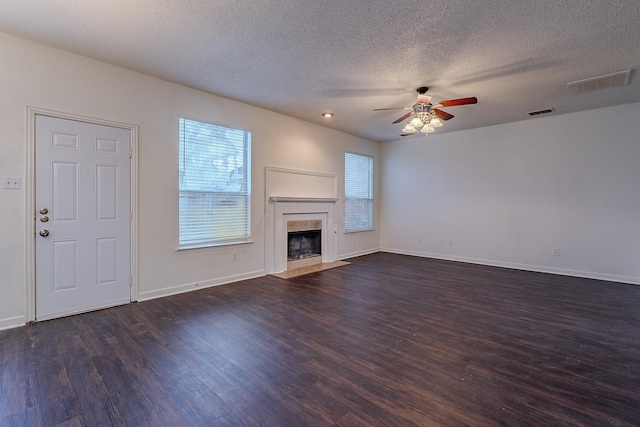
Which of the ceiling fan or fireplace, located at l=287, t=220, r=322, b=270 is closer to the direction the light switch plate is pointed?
the ceiling fan

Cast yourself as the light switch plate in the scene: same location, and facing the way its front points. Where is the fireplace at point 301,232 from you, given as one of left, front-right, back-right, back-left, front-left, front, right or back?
left

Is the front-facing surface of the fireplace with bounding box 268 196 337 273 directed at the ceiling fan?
yes

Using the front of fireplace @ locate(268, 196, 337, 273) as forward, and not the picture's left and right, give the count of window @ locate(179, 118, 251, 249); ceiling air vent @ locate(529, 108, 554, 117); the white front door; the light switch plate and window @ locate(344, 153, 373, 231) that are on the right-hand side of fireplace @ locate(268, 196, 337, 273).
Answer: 3

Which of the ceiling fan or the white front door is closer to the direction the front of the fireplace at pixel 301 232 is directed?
the ceiling fan

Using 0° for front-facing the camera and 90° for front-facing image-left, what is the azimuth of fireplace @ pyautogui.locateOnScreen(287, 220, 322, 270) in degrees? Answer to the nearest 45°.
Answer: approximately 315°

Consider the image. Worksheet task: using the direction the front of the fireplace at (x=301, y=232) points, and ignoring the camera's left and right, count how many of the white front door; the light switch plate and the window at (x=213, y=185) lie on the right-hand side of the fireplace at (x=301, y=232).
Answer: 3

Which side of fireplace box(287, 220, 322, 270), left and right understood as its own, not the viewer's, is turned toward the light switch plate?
right

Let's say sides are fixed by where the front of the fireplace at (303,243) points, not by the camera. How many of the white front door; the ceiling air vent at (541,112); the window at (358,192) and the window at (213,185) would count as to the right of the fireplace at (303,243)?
2

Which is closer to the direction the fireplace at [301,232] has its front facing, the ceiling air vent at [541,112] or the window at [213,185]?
the ceiling air vent

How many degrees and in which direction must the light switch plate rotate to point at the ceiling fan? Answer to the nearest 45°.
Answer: approximately 45° to its left

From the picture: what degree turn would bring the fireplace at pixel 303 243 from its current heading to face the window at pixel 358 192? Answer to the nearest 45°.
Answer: approximately 90° to its left

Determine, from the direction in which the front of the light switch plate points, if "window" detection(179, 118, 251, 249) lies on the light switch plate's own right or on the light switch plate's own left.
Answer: on the light switch plate's own left
